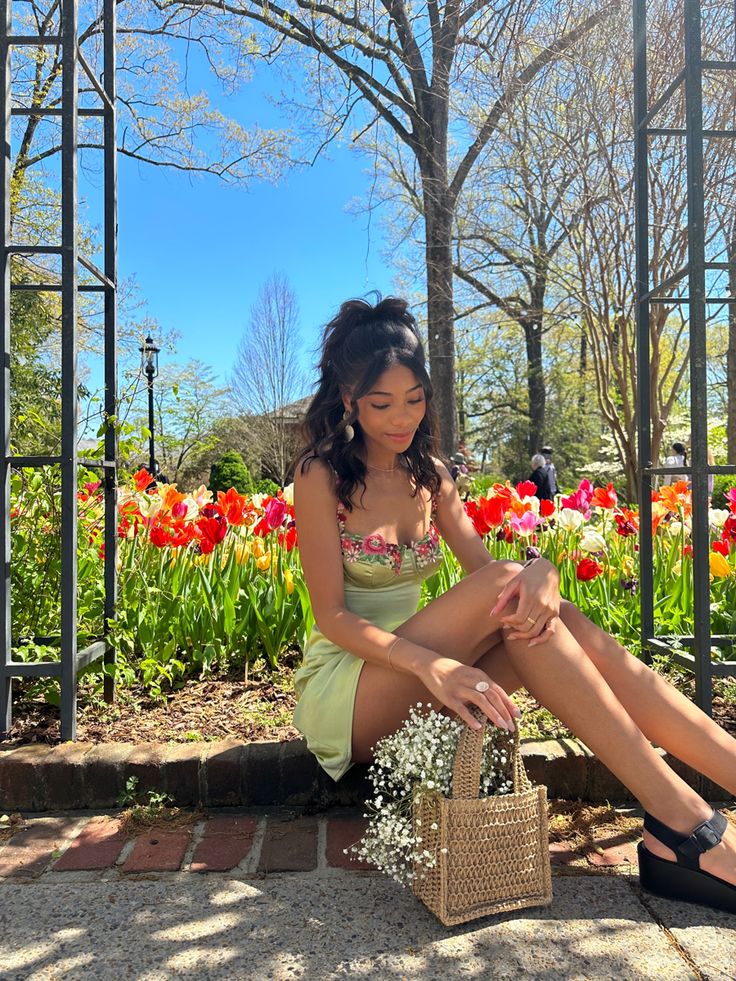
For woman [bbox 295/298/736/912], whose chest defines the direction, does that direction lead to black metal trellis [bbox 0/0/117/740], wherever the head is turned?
no

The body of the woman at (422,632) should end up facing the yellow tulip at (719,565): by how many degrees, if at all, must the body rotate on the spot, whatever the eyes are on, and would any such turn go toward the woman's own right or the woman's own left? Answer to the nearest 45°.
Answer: approximately 90° to the woman's own left

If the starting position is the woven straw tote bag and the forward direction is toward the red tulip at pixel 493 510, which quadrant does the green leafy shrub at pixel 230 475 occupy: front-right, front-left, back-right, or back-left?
front-left

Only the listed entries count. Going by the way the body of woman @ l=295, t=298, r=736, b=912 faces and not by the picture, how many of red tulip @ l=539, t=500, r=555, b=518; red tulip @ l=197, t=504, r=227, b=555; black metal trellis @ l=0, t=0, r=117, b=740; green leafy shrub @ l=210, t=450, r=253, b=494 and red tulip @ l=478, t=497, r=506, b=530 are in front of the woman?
0

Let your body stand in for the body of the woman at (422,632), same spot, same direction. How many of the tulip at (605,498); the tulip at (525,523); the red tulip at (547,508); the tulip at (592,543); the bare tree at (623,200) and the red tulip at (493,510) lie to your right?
0

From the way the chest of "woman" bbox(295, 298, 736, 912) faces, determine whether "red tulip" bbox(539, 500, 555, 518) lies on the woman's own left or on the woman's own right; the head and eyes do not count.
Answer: on the woman's own left

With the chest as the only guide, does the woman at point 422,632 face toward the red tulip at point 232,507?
no

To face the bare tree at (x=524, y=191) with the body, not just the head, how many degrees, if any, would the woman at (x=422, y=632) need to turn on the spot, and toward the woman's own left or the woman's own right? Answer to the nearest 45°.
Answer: approximately 135° to the woman's own left

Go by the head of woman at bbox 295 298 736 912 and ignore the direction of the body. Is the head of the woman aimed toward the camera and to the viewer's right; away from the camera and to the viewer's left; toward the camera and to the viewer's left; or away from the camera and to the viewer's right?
toward the camera and to the viewer's right

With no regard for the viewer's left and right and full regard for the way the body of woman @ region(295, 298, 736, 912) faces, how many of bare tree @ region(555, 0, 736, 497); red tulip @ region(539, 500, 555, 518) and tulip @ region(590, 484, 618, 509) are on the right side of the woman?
0

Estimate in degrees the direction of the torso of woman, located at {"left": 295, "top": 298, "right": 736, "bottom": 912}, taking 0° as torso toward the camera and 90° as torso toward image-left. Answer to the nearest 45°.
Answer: approximately 315°

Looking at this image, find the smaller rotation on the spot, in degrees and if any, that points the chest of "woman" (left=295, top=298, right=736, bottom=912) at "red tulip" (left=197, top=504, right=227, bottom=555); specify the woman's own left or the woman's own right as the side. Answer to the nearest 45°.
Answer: approximately 180°

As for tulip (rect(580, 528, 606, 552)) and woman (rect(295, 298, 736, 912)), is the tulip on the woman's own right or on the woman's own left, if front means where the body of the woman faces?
on the woman's own left

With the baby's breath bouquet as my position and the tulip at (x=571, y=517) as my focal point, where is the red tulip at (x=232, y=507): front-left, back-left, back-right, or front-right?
front-left

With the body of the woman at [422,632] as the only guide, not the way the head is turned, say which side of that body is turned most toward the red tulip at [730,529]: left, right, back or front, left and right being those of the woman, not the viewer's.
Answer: left

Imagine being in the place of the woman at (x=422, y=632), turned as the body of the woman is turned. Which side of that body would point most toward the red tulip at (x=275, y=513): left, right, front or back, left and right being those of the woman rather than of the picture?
back
